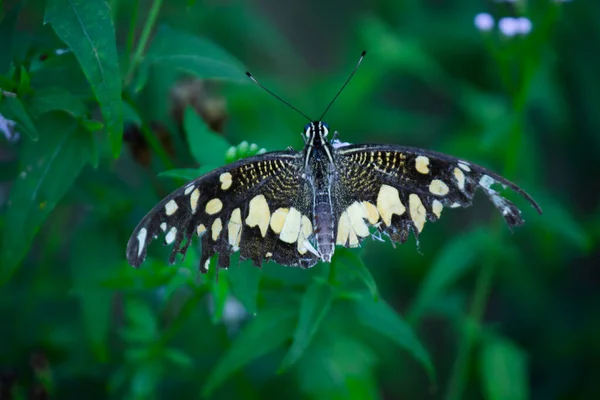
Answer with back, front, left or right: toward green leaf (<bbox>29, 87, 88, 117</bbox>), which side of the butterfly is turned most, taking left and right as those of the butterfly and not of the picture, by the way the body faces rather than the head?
left

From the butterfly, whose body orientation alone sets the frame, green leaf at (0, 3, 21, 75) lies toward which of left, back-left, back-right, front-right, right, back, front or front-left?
left

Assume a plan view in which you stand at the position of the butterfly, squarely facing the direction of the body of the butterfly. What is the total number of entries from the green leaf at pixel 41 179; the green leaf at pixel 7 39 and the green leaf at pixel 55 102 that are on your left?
3

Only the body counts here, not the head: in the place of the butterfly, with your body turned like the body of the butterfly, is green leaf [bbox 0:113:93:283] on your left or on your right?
on your left

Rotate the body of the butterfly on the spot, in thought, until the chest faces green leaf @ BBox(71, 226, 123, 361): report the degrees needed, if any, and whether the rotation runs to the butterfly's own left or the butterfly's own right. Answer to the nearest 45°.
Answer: approximately 45° to the butterfly's own left

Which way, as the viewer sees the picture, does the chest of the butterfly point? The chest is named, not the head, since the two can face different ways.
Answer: away from the camera

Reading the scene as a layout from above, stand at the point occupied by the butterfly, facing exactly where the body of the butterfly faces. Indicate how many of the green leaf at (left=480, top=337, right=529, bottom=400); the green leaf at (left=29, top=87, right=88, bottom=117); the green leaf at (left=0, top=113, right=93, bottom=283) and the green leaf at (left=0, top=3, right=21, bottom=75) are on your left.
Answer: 3

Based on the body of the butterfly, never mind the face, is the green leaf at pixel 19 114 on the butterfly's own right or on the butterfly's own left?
on the butterfly's own left

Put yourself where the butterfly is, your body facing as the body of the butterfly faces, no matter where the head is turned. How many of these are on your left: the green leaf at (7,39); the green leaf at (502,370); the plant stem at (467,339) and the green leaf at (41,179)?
2

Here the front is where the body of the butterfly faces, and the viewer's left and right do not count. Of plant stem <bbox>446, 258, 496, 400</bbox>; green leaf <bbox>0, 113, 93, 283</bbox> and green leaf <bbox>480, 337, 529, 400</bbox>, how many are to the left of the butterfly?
1

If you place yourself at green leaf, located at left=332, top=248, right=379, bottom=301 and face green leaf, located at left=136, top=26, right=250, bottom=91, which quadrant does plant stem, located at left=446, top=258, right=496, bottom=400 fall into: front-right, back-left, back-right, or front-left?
back-right

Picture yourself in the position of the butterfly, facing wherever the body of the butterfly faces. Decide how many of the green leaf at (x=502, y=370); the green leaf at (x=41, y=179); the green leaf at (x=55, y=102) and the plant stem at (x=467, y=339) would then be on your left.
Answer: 2

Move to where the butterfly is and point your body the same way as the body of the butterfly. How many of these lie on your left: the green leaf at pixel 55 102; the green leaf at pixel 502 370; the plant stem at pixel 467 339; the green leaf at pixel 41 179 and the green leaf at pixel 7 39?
3
